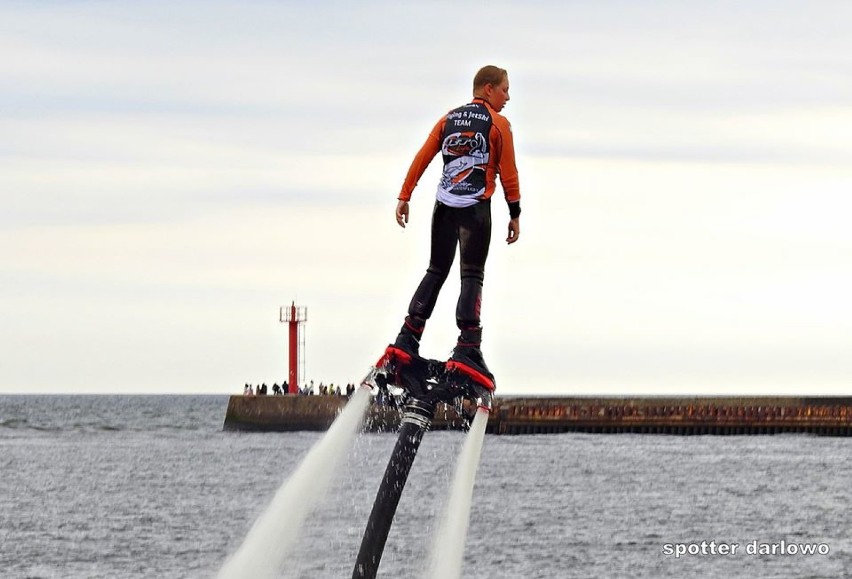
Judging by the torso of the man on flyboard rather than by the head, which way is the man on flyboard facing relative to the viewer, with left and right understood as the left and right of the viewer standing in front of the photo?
facing away from the viewer and to the right of the viewer

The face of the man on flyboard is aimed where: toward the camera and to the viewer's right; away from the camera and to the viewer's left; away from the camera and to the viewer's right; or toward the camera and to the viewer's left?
away from the camera and to the viewer's right
